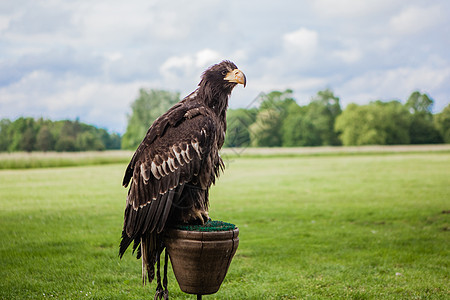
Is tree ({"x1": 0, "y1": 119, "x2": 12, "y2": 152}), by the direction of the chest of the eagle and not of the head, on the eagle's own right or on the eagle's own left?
on the eagle's own left

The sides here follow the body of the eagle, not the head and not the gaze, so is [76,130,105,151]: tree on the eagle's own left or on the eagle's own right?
on the eagle's own left

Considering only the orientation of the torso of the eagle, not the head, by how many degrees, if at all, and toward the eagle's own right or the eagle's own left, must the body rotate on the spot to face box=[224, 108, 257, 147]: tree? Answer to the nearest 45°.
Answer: approximately 45° to the eagle's own left
